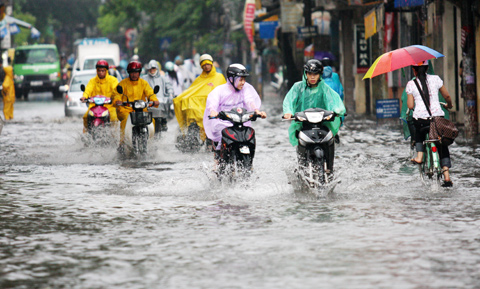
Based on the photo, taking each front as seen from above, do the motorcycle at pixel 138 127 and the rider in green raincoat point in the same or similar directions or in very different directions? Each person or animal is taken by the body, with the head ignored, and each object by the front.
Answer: same or similar directions

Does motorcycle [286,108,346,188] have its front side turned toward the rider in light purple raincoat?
no

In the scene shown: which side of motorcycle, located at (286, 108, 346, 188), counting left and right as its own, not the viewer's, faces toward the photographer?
front

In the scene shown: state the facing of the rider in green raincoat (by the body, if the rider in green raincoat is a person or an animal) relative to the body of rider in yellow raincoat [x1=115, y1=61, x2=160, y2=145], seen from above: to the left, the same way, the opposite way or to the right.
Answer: the same way

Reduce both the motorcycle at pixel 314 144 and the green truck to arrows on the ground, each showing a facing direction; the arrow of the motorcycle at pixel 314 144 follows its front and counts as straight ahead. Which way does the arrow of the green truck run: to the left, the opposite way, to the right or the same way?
the same way

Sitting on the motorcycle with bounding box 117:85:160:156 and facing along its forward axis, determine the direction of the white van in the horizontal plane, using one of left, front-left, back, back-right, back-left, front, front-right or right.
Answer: back

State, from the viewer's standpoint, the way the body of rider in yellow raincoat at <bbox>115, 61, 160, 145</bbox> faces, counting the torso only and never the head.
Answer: toward the camera

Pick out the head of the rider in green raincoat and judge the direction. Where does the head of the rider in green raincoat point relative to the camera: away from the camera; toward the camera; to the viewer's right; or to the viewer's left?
toward the camera

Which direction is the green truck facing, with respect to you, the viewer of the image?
facing the viewer

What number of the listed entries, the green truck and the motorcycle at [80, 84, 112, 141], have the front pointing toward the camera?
2

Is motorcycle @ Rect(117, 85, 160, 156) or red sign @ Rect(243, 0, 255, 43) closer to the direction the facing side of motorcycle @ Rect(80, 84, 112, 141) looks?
the motorcycle

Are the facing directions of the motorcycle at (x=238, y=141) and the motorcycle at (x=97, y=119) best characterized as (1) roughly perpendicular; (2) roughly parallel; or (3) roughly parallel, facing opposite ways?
roughly parallel
